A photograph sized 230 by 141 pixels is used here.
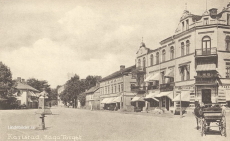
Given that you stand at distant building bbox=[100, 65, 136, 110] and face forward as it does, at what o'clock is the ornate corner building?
The ornate corner building is roughly at 10 o'clock from the distant building.

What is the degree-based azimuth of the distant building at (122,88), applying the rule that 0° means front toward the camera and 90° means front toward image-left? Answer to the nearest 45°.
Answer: approximately 45°
